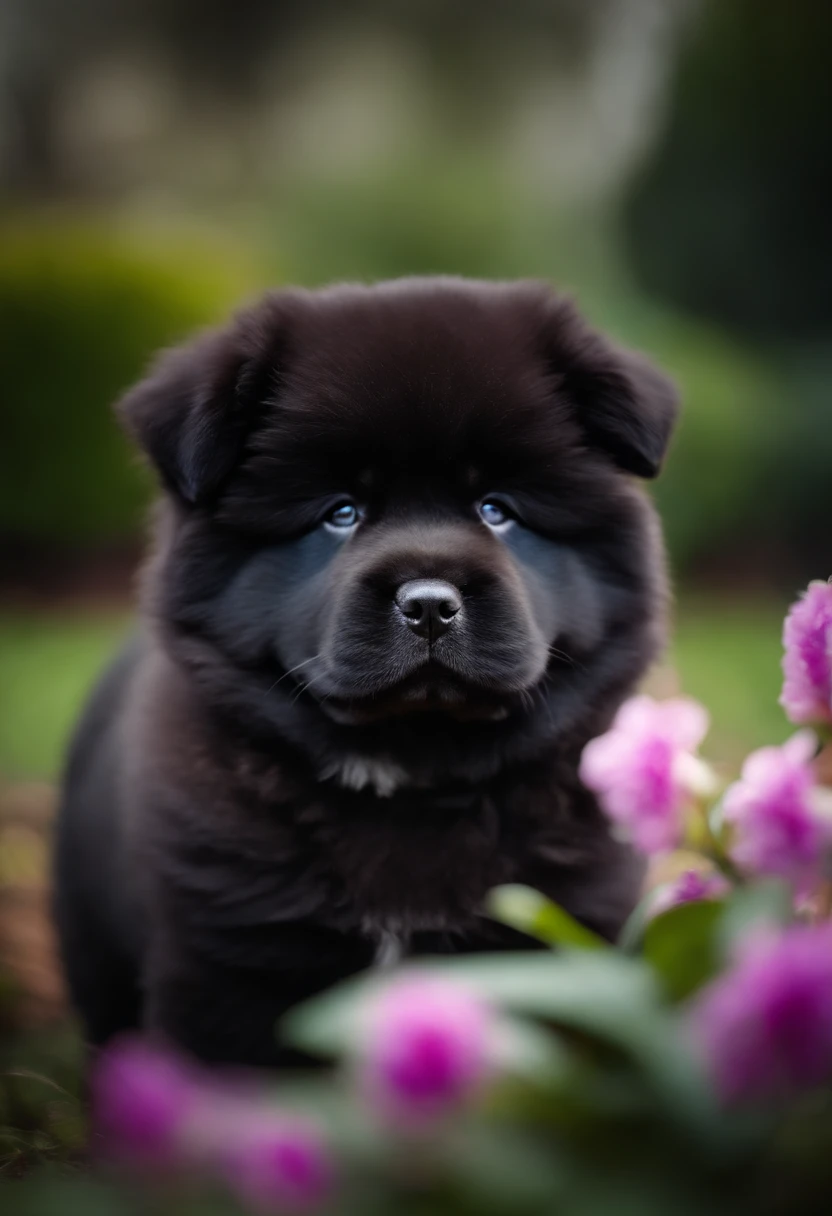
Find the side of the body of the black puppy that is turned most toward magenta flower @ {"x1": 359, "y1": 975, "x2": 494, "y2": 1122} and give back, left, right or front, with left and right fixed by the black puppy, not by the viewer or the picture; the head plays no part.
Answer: front

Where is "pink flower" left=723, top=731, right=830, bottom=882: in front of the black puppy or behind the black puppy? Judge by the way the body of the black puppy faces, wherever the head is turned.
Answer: in front

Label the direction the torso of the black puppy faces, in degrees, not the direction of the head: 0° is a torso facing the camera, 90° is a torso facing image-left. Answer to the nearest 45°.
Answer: approximately 0°

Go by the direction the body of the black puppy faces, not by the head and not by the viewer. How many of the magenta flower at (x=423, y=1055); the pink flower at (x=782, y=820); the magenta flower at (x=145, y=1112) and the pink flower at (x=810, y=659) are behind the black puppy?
0

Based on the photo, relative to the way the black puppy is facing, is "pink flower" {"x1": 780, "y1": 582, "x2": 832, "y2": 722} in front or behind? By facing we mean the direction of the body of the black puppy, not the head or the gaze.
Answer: in front

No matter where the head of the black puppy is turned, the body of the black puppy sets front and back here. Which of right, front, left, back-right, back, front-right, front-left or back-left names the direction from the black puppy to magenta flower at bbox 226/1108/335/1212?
front

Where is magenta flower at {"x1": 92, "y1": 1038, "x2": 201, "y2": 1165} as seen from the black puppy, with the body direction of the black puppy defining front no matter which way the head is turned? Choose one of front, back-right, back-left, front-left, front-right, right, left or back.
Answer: front

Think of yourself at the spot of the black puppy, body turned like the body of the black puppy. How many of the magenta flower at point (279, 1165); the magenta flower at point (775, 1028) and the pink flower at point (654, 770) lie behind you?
0

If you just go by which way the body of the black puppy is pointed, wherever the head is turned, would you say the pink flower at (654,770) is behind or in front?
in front
